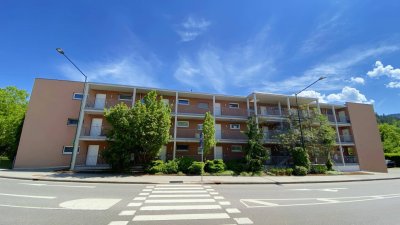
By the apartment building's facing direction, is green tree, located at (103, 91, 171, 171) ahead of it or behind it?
ahead

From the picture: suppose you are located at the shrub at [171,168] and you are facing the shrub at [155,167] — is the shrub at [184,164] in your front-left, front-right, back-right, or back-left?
back-right

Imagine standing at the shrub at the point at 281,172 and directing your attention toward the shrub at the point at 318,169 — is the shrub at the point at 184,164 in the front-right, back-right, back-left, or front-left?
back-left

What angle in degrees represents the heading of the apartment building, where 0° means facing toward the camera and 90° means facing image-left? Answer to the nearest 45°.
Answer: approximately 0°

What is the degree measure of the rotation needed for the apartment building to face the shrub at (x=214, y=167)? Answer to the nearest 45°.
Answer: approximately 45° to its left

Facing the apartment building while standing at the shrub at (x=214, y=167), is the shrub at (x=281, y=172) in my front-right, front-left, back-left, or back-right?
back-right
